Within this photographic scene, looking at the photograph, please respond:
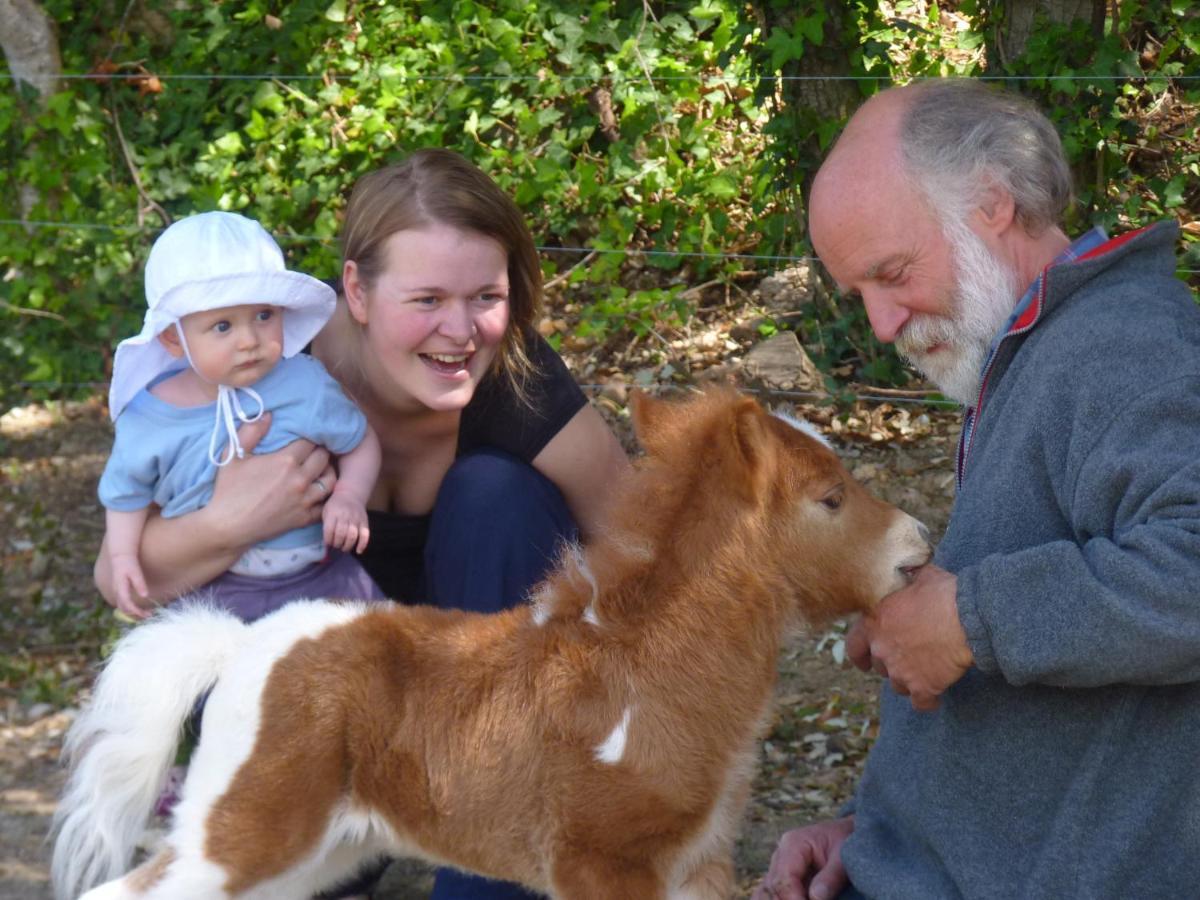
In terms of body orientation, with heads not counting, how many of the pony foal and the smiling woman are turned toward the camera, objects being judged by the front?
1

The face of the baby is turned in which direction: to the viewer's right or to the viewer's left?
to the viewer's right

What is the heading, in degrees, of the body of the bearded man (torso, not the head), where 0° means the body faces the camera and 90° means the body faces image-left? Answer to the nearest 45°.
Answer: approximately 90°

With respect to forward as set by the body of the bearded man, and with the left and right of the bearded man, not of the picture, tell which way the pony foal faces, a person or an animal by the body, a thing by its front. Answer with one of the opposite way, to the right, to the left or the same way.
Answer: the opposite way

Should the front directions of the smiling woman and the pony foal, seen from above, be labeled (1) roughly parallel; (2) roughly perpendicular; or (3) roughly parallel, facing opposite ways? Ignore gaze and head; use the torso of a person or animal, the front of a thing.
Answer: roughly perpendicular

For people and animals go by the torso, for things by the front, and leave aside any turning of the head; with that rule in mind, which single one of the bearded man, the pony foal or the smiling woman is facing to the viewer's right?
the pony foal

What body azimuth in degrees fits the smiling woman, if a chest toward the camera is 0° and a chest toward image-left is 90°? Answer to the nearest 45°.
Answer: approximately 0°

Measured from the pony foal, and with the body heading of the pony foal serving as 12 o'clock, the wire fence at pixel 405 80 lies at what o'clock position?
The wire fence is roughly at 9 o'clock from the pony foal.

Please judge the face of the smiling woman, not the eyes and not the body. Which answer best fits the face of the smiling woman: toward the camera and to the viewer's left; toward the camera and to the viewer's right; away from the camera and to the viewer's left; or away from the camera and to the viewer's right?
toward the camera and to the viewer's right

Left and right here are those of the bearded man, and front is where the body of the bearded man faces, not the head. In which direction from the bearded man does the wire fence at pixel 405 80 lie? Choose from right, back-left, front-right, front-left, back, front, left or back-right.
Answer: front-right

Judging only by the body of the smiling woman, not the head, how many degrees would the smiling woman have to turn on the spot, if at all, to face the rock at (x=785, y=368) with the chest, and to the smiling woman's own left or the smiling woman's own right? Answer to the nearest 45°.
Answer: approximately 135° to the smiling woman's own left

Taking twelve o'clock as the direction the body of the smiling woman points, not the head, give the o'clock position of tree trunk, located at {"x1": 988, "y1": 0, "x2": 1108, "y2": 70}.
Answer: The tree trunk is roughly at 8 o'clock from the smiling woman.

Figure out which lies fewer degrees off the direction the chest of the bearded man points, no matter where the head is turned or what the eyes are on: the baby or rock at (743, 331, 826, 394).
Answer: the baby
